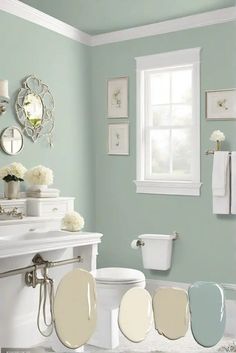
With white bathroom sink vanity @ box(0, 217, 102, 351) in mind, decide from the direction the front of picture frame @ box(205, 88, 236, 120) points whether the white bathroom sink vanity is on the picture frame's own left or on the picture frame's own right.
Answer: on the picture frame's own right

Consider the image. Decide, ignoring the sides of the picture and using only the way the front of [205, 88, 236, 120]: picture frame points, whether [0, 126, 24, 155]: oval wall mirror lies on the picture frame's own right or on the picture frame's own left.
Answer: on the picture frame's own right

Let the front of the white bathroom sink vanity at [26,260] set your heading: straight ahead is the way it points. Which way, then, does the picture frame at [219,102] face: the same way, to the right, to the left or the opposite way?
to the right

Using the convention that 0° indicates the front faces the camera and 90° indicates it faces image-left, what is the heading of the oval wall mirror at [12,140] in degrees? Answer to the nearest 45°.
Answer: approximately 315°

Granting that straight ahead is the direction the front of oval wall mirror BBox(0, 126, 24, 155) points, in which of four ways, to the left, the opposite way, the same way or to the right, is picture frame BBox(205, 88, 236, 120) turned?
to the right

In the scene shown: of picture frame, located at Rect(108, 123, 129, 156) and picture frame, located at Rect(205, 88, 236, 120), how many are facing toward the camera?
2

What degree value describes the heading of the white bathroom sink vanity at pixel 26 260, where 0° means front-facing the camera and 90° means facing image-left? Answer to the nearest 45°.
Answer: approximately 315°
